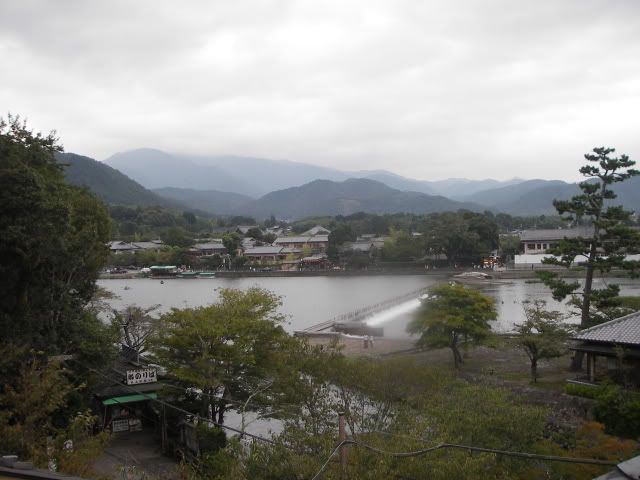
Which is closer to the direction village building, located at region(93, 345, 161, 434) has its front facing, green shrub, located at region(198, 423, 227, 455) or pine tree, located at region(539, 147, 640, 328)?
the green shrub

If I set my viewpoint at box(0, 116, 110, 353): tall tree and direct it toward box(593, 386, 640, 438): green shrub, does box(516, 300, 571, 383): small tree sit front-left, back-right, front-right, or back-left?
front-left

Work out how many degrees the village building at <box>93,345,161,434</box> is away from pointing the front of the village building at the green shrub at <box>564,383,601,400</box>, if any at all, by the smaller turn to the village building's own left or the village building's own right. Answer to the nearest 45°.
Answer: approximately 90° to the village building's own left

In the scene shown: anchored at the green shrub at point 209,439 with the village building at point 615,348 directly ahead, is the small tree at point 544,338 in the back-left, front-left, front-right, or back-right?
front-left

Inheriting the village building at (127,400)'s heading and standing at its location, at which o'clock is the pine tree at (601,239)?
The pine tree is roughly at 9 o'clock from the village building.

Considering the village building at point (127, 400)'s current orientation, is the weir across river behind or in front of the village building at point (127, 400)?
behind

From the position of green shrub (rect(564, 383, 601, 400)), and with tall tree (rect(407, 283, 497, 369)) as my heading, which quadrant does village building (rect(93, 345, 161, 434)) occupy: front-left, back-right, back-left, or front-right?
front-left

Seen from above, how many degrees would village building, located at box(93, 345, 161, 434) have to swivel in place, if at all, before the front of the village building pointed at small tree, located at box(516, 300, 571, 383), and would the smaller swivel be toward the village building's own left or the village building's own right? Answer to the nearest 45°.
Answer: approximately 90° to the village building's own left

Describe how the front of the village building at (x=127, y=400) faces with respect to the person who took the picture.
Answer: facing the viewer

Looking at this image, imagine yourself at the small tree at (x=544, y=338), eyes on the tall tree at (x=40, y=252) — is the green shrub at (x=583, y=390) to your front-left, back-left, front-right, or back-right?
front-left
